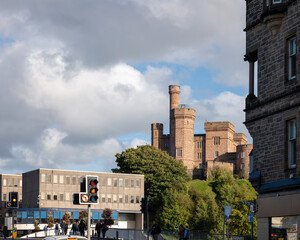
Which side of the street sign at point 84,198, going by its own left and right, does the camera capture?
front

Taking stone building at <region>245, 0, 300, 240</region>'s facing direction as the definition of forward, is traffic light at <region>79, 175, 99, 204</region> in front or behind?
in front

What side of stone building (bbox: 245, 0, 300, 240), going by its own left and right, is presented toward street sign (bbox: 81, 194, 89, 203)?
front

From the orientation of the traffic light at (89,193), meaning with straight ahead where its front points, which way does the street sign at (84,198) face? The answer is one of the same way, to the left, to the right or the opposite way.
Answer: the same way

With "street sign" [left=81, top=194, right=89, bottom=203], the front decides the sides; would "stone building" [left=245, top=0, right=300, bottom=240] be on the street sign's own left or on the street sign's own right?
on the street sign's own left

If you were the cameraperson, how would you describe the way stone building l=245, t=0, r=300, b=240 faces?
facing the viewer and to the left of the viewer
